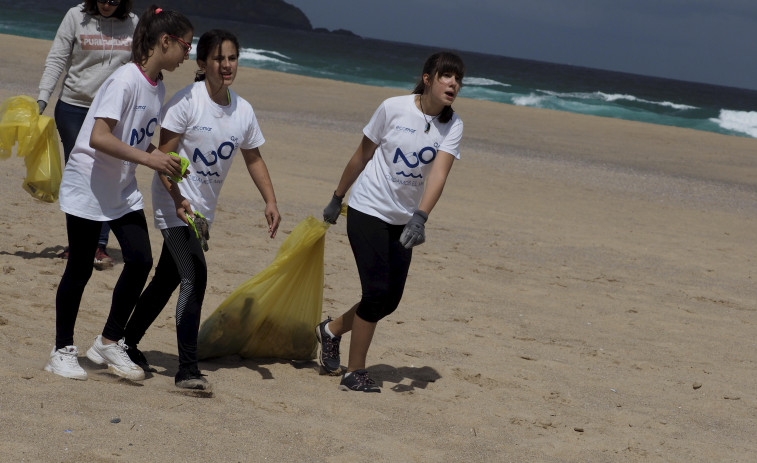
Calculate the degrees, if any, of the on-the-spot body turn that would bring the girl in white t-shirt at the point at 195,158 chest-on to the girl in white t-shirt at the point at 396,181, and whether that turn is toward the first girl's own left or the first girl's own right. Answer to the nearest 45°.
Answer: approximately 45° to the first girl's own left

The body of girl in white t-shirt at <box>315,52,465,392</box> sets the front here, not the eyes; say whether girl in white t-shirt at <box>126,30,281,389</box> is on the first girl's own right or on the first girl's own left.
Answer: on the first girl's own right

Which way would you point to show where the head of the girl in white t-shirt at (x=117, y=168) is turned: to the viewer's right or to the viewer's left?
to the viewer's right

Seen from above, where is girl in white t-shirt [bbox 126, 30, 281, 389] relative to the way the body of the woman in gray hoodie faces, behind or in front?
in front

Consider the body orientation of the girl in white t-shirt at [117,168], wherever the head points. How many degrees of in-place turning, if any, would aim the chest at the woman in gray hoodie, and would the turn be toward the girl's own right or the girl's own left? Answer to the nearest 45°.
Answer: approximately 135° to the girl's own left

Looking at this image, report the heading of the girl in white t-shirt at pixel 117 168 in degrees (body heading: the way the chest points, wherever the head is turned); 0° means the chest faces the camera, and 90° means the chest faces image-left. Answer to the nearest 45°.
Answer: approximately 315°

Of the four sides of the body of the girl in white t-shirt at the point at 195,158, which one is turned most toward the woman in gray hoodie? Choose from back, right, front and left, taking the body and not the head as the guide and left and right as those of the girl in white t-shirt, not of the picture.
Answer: back

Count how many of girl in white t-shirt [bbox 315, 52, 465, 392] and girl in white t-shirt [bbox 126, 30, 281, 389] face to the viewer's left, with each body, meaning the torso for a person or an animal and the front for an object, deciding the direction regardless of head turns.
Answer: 0

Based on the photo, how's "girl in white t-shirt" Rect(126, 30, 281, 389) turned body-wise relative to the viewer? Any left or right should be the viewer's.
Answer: facing the viewer and to the right of the viewer

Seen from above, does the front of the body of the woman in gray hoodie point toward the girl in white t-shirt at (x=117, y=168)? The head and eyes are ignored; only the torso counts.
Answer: yes

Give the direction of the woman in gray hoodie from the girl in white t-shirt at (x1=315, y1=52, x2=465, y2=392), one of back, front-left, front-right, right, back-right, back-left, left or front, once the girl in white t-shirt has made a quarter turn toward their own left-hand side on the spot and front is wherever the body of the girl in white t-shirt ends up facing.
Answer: left

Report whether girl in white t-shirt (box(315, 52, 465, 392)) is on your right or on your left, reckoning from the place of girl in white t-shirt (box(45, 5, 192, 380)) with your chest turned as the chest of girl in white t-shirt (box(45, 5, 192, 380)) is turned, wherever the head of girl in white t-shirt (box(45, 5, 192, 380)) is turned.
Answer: on your left
